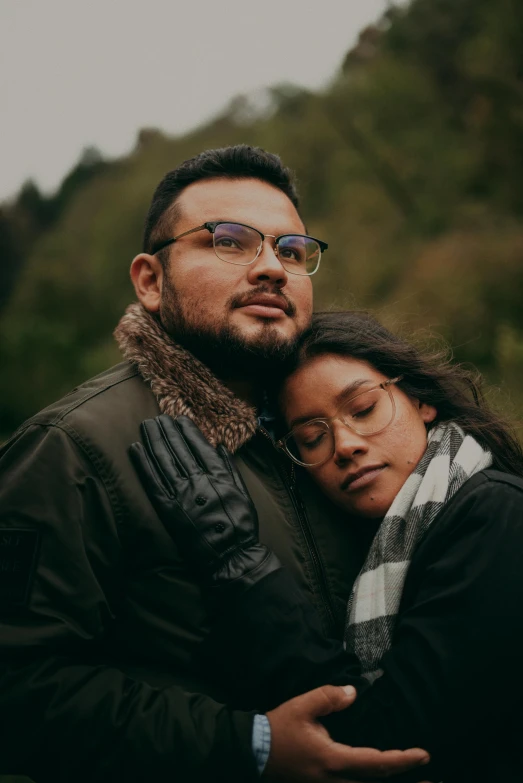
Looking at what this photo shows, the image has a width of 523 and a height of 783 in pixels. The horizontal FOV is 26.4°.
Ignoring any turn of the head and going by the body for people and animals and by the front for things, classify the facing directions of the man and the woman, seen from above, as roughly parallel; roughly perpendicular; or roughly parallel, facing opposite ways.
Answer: roughly perpendicular

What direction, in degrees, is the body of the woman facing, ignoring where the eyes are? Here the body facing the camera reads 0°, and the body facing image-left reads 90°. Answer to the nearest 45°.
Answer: approximately 45°

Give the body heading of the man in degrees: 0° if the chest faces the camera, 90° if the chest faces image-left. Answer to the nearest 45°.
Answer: approximately 315°
